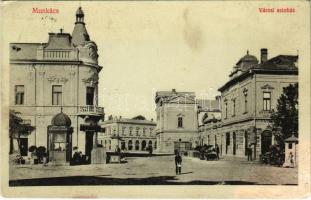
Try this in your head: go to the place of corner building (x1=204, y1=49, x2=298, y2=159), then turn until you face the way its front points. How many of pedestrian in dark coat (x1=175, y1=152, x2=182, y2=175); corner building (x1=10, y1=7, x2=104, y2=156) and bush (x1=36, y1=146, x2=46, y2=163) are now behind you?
0

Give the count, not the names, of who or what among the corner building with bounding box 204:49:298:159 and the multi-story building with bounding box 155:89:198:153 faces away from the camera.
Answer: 0

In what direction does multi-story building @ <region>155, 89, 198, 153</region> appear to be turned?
toward the camera

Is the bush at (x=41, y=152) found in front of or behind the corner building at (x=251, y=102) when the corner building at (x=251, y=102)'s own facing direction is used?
in front

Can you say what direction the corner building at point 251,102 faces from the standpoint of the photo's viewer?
facing the viewer and to the left of the viewer

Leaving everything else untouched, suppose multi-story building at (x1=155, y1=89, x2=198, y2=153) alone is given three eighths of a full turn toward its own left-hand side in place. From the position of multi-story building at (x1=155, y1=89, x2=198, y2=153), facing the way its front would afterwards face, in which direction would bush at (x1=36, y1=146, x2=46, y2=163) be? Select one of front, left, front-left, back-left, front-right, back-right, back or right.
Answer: back-left

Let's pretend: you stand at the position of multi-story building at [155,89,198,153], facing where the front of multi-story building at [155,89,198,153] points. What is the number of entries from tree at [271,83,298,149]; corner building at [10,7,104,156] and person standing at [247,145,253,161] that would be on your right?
1

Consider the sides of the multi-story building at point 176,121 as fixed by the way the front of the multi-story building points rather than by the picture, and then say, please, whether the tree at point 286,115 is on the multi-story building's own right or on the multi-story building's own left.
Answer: on the multi-story building's own left
